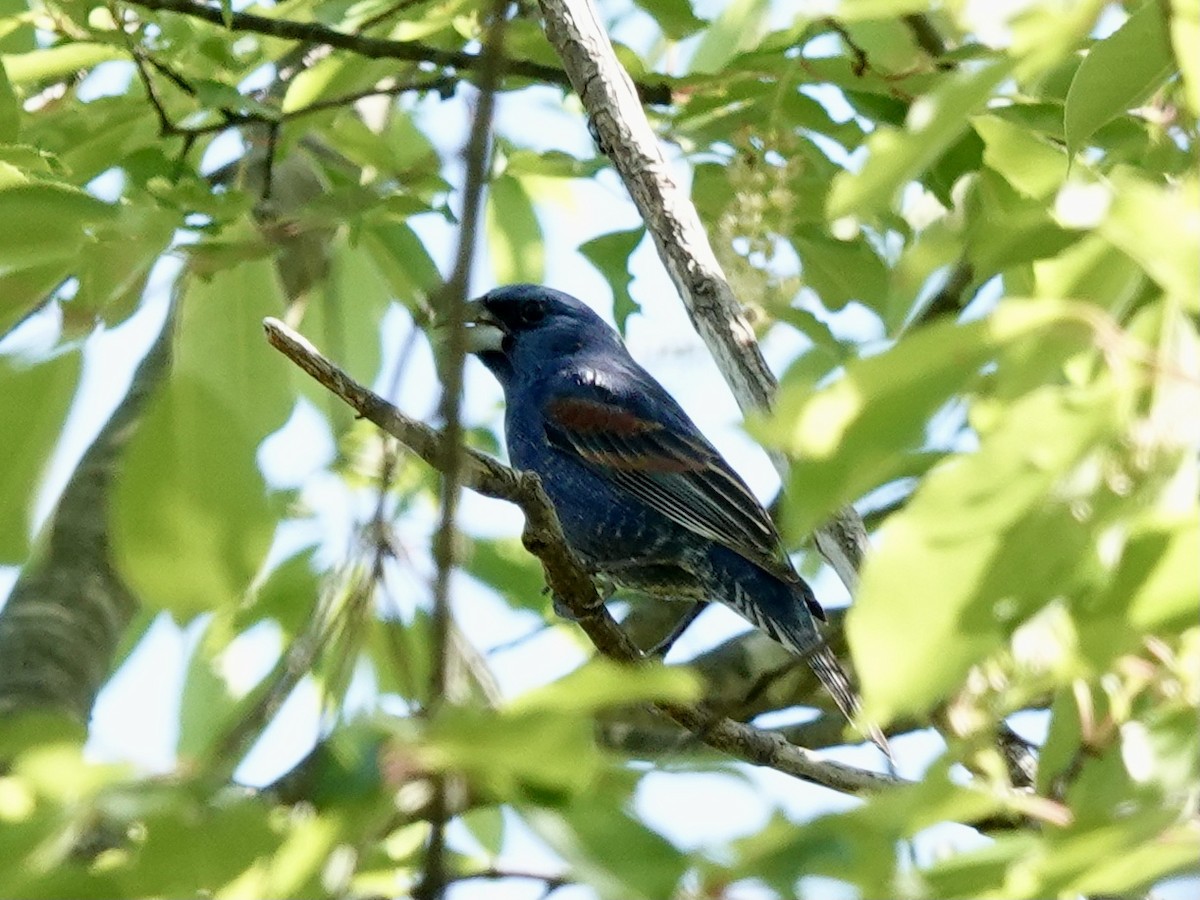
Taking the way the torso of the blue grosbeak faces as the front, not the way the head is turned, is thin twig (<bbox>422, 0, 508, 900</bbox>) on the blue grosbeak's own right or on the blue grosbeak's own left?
on the blue grosbeak's own left

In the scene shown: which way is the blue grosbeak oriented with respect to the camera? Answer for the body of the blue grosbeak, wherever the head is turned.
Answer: to the viewer's left

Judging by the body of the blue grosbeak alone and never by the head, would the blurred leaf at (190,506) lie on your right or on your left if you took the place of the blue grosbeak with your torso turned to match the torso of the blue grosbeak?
on your left

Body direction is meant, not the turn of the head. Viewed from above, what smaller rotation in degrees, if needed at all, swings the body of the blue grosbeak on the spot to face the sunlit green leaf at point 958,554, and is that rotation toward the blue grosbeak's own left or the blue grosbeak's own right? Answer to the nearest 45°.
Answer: approximately 90° to the blue grosbeak's own left

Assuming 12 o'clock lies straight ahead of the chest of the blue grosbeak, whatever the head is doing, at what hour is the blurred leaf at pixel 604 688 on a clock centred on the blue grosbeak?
The blurred leaf is roughly at 9 o'clock from the blue grosbeak.
